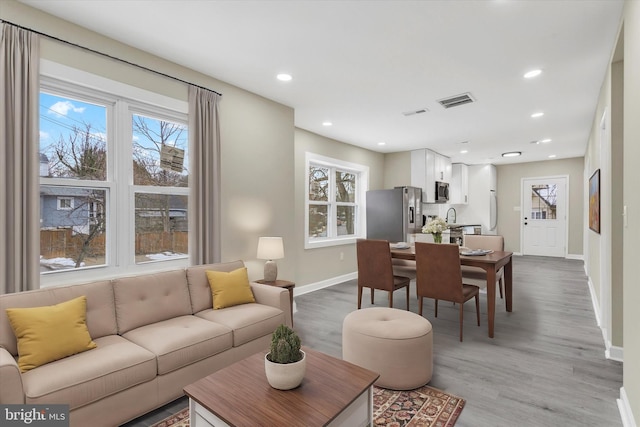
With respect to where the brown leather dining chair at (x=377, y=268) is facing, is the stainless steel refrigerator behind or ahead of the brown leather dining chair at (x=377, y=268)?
ahead

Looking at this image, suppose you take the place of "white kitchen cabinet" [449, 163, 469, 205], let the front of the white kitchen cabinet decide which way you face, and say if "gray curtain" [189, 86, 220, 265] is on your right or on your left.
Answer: on your right

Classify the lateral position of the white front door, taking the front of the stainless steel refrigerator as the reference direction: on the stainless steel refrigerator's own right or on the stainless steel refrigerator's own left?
on the stainless steel refrigerator's own left

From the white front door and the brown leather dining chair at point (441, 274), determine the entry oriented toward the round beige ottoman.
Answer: the white front door

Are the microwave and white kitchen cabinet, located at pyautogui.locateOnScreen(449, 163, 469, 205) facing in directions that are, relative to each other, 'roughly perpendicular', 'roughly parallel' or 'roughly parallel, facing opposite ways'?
roughly parallel

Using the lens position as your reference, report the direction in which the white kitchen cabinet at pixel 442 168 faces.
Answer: facing the viewer and to the right of the viewer

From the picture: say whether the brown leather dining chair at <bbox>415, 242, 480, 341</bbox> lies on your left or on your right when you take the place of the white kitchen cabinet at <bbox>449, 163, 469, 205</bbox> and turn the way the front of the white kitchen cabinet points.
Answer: on your right

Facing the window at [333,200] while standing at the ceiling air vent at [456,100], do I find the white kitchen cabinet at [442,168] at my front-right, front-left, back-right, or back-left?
front-right

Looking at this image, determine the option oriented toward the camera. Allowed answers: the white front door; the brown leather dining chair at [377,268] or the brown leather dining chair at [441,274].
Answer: the white front door

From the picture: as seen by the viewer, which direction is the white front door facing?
toward the camera

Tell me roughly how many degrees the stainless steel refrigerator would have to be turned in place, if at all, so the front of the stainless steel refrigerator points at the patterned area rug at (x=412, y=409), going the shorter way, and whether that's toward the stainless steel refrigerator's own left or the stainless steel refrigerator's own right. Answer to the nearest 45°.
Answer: approximately 45° to the stainless steel refrigerator's own right

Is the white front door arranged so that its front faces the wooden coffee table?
yes

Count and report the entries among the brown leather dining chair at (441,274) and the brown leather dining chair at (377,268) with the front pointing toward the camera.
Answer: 0

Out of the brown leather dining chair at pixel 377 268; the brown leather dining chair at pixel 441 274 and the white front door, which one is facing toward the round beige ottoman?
the white front door

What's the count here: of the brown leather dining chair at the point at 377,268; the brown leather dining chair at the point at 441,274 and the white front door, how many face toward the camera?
1

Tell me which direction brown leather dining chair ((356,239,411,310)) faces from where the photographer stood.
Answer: facing away from the viewer and to the right of the viewer

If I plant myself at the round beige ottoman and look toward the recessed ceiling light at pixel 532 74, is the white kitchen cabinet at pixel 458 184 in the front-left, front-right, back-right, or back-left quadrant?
front-left

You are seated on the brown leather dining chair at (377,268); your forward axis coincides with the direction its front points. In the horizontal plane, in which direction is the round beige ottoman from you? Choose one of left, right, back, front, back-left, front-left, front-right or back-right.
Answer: back-right
